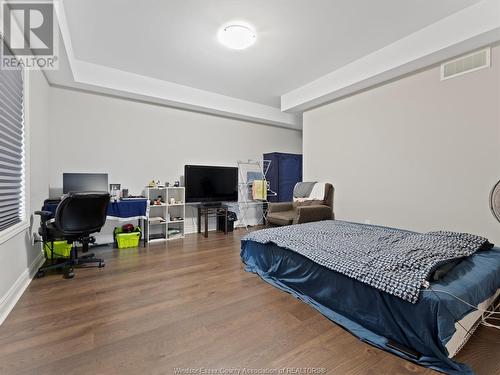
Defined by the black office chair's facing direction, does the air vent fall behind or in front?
behind

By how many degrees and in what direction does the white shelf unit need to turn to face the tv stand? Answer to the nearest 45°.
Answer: approximately 90° to its left

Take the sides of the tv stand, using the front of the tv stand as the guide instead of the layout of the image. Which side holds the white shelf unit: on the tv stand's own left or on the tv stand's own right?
on the tv stand's own right

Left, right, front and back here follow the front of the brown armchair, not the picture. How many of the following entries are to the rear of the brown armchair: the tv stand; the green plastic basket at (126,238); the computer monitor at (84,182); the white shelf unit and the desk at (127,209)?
0

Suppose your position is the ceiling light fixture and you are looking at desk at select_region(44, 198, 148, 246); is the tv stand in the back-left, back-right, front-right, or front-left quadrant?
front-right

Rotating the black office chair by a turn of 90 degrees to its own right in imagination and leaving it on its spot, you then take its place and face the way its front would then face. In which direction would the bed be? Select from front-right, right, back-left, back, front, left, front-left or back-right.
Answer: right

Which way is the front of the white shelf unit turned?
toward the camera

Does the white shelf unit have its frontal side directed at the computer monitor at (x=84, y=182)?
no

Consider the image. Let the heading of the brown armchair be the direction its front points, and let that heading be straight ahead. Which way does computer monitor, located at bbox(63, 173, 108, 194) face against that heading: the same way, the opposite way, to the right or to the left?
to the left

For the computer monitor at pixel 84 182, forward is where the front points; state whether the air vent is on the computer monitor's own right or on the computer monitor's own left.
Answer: on the computer monitor's own left

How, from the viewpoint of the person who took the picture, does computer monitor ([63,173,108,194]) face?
facing the viewer

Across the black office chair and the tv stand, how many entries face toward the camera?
1

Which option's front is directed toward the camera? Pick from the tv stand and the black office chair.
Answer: the tv stand

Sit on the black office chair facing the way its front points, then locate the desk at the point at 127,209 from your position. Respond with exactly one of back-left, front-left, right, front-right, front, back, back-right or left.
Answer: right

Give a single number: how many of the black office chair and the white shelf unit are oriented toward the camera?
1

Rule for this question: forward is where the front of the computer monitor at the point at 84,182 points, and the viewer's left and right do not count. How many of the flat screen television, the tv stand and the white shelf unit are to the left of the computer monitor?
3

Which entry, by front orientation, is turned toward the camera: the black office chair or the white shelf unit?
the white shelf unit

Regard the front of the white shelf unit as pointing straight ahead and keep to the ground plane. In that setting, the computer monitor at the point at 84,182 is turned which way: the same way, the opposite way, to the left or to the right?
the same way

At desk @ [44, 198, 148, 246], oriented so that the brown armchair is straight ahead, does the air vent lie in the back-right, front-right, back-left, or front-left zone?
front-right

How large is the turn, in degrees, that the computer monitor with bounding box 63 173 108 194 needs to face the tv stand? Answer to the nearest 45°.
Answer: approximately 90° to its left

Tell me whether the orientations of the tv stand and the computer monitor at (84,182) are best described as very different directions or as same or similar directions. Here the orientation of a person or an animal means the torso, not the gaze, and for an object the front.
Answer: same or similar directions

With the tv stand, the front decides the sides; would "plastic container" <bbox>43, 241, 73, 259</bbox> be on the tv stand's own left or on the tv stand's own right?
on the tv stand's own right
